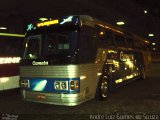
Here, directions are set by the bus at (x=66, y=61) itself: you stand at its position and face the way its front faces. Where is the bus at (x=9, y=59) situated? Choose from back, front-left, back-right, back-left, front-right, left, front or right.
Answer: right
